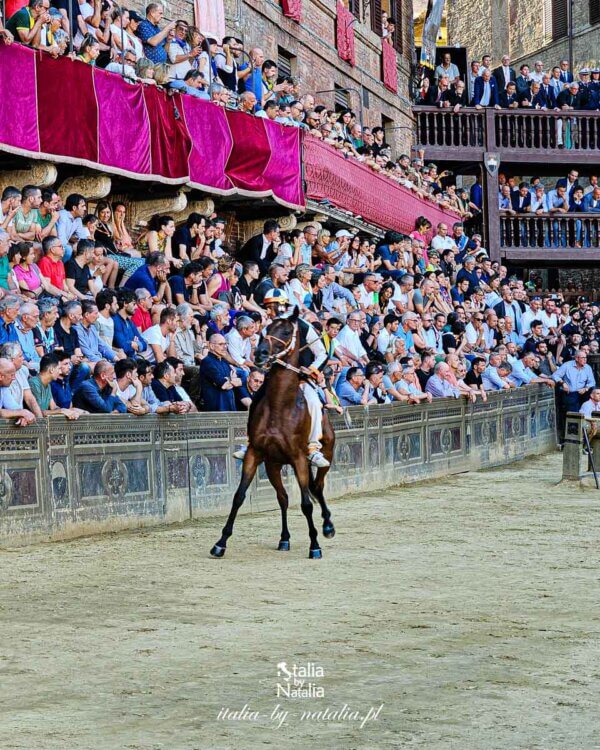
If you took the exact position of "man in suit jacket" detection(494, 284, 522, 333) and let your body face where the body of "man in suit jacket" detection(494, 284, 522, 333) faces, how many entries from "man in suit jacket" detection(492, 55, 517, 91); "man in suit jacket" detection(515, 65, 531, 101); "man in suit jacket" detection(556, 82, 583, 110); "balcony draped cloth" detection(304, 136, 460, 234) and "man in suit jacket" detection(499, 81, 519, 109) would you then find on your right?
1

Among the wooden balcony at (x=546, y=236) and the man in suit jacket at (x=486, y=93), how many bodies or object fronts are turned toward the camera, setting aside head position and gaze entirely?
2

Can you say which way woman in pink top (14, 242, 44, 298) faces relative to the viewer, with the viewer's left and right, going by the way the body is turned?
facing the viewer and to the right of the viewer

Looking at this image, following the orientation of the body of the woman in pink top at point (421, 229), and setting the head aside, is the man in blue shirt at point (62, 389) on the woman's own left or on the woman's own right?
on the woman's own right

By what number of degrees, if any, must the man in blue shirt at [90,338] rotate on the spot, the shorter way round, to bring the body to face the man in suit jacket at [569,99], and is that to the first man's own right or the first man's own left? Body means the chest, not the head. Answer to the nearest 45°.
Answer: approximately 90° to the first man's own left

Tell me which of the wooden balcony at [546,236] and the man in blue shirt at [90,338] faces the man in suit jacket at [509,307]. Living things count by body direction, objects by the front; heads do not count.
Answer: the wooden balcony

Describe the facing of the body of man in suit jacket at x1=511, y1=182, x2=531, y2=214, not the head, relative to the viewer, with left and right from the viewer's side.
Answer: facing the viewer

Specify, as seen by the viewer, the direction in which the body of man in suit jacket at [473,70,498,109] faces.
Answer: toward the camera

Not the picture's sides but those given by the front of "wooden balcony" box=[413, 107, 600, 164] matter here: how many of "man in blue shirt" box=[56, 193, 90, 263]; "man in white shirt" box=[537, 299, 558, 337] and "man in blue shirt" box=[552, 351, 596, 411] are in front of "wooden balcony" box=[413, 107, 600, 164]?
3

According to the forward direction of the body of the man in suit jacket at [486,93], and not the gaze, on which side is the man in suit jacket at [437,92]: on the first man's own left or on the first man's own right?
on the first man's own right
